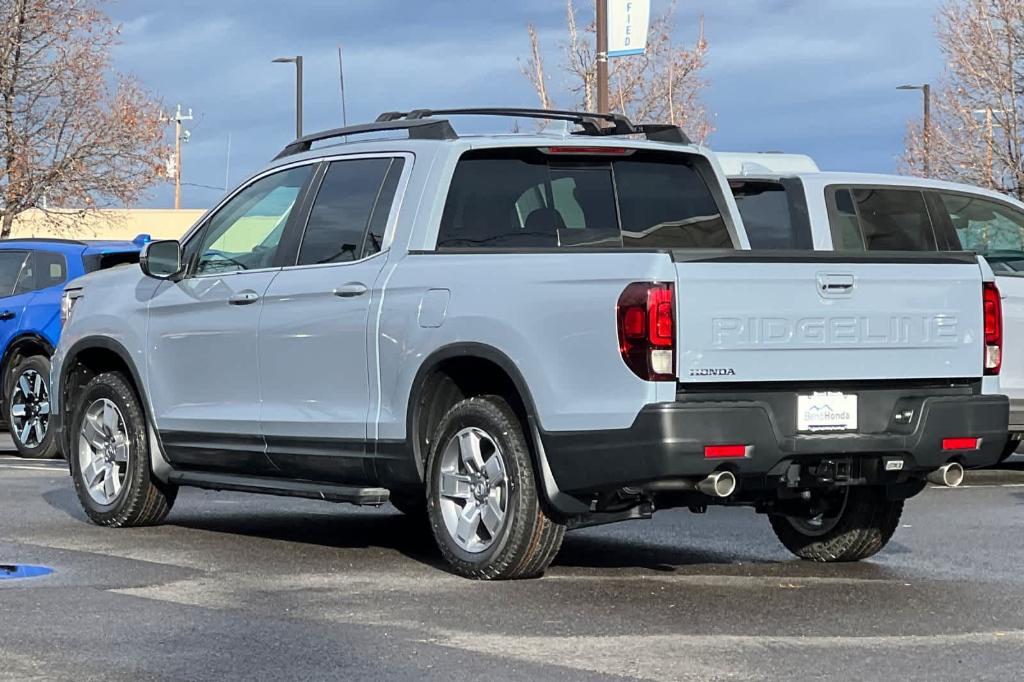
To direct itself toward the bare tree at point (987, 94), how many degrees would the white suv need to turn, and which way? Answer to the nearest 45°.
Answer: approximately 45° to its left

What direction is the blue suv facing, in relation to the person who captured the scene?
facing away from the viewer and to the left of the viewer

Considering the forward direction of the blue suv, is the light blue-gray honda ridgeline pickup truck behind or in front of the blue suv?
behind

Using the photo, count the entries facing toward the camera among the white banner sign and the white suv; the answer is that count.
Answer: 1

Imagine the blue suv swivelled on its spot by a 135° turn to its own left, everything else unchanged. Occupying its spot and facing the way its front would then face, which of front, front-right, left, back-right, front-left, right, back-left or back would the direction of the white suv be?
front-left

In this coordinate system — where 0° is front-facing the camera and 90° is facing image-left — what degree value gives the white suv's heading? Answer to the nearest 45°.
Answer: approximately 225°

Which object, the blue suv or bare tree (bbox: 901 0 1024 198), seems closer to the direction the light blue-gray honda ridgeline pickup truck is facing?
the blue suv

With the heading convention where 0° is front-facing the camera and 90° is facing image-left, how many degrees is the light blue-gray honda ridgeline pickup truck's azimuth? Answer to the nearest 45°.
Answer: approximately 135°
